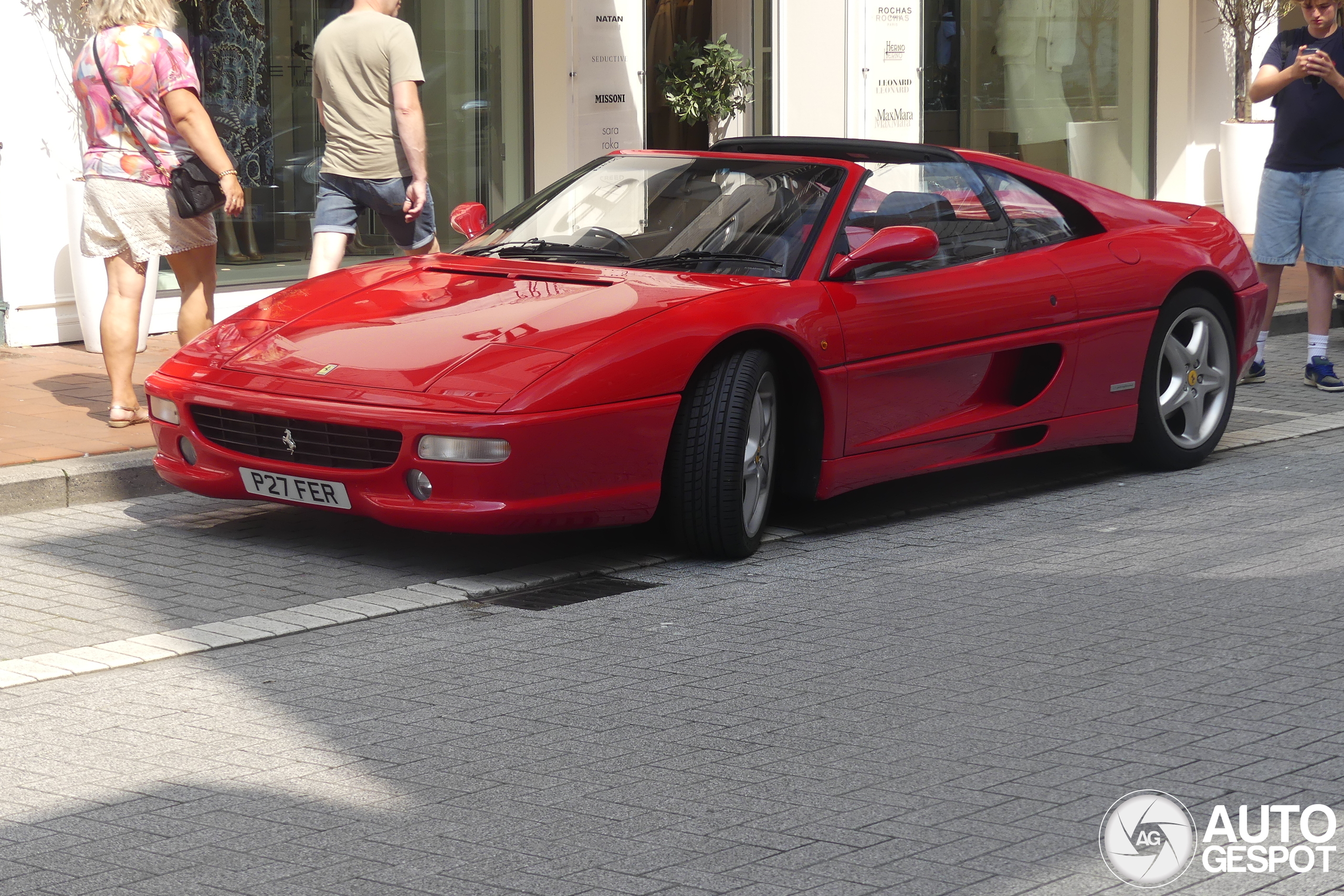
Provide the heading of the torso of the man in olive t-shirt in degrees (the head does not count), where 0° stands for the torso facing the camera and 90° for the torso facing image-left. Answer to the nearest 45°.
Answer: approximately 225°

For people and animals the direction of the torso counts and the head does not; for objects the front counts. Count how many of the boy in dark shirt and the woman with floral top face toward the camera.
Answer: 1

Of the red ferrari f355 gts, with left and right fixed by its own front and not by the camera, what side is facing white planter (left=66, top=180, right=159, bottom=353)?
right

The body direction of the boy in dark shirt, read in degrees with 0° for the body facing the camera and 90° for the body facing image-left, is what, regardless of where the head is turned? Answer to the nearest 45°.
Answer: approximately 0°

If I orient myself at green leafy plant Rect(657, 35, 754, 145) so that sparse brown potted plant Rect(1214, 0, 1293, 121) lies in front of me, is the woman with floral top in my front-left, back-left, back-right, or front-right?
back-right

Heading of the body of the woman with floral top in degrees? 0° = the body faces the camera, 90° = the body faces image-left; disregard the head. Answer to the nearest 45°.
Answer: approximately 225°

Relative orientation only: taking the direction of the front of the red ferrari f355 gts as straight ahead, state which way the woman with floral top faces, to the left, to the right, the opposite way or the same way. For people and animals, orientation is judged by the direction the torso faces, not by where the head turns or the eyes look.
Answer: the opposite way

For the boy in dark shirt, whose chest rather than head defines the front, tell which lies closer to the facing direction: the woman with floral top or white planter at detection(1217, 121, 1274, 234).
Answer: the woman with floral top

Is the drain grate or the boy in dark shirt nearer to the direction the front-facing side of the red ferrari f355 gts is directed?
the drain grate

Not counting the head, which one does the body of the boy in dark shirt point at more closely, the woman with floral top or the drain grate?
the drain grate
